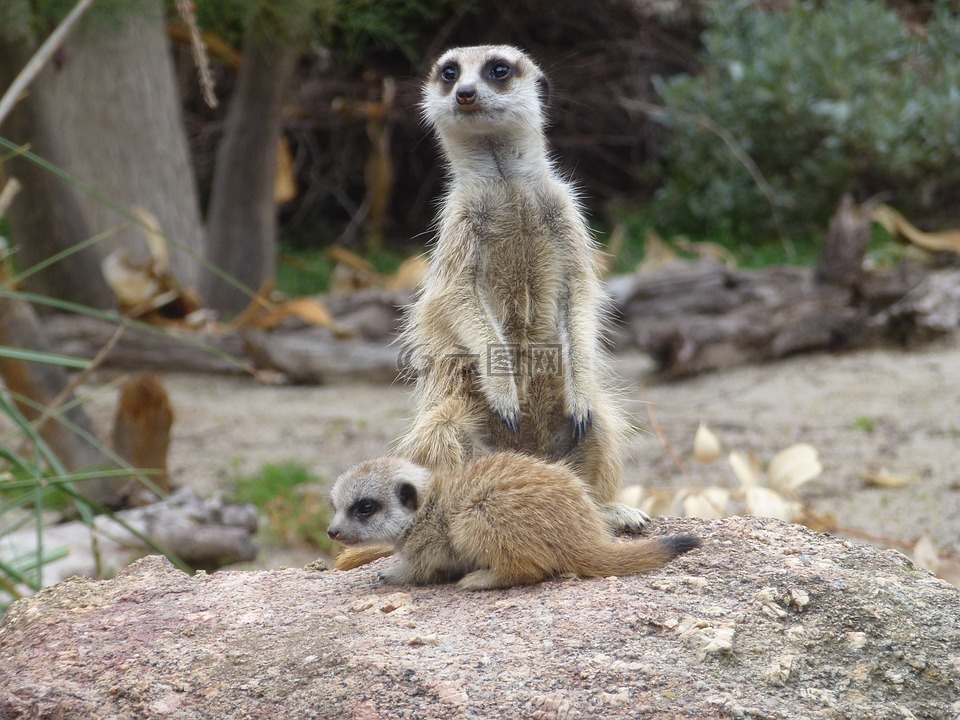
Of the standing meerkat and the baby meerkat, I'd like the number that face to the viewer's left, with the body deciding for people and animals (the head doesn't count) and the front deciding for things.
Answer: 1

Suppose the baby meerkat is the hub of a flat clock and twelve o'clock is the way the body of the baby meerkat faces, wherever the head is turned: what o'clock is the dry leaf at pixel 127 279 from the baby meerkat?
The dry leaf is roughly at 2 o'clock from the baby meerkat.

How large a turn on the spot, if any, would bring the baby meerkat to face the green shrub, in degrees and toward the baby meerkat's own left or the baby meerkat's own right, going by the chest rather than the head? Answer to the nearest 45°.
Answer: approximately 90° to the baby meerkat's own right

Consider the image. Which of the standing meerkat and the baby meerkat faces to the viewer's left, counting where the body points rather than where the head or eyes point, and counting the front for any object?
the baby meerkat

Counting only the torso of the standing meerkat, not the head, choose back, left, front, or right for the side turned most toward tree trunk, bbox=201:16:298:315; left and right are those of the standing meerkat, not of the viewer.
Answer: back

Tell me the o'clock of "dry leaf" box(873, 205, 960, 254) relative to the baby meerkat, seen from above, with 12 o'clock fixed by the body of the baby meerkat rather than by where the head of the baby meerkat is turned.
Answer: The dry leaf is roughly at 4 o'clock from the baby meerkat.

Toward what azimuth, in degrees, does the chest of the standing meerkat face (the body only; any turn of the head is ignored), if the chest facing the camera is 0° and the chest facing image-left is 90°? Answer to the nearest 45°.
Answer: approximately 0°

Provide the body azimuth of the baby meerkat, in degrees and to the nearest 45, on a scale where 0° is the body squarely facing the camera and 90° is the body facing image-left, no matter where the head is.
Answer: approximately 90°

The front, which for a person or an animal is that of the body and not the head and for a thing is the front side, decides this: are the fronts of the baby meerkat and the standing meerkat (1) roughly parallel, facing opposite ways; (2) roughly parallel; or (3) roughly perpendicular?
roughly perpendicular

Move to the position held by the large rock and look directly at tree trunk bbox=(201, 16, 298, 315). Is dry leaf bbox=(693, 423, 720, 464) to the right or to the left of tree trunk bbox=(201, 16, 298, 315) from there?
right
